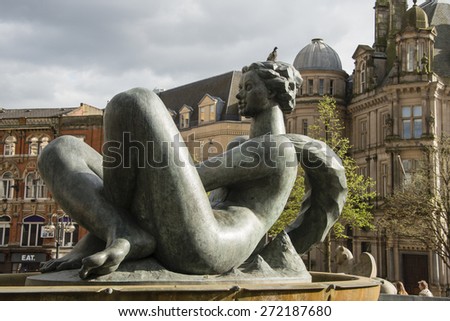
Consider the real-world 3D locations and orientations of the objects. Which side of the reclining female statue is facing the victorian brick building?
right

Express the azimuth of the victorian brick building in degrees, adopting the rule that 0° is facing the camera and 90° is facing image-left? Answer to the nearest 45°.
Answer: approximately 0°

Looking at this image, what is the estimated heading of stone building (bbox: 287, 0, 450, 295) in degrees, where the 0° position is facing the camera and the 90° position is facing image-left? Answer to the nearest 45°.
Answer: approximately 45°

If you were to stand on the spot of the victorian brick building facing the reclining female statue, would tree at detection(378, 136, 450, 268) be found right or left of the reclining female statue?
left

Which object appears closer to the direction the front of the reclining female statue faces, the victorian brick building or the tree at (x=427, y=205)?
the victorian brick building

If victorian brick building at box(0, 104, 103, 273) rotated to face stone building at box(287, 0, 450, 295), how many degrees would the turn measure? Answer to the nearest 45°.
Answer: approximately 45° to its left

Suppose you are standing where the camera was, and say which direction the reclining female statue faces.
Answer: facing to the left of the viewer
